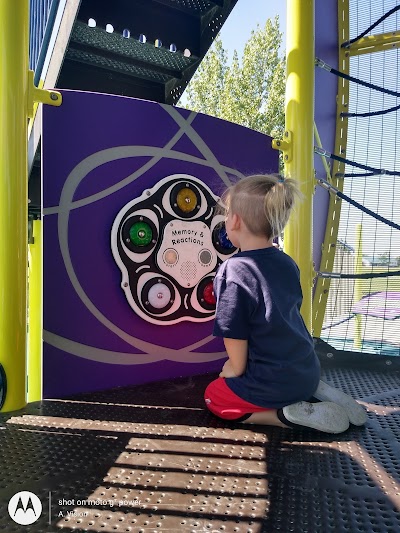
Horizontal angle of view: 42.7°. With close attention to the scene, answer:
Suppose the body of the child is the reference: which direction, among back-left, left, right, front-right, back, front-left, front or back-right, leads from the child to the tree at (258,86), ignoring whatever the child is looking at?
front-right

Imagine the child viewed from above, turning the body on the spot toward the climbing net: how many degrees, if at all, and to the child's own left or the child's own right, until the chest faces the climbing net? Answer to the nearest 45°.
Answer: approximately 45° to the child's own right

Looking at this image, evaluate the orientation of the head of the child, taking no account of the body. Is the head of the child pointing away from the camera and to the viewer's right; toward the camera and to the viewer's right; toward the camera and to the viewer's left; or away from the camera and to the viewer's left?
away from the camera and to the viewer's left

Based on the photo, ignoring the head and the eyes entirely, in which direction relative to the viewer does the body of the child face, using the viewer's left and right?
facing away from the viewer and to the left of the viewer
